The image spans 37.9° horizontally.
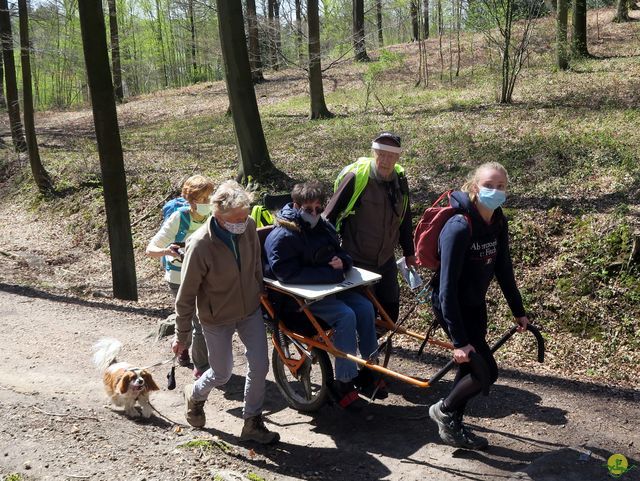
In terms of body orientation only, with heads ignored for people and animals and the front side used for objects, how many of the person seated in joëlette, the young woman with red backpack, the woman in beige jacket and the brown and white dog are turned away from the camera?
0

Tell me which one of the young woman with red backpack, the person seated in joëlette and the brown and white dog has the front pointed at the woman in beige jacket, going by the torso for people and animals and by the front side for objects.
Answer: the brown and white dog

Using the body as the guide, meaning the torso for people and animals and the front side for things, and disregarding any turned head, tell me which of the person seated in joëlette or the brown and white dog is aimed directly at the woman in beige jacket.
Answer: the brown and white dog

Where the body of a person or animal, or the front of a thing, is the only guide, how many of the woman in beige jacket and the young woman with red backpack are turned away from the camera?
0

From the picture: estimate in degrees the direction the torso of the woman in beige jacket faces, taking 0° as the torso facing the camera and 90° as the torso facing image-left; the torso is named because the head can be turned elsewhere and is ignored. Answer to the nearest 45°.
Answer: approximately 315°

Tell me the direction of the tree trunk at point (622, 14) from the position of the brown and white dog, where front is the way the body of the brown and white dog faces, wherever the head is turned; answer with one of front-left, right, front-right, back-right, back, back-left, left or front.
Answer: left

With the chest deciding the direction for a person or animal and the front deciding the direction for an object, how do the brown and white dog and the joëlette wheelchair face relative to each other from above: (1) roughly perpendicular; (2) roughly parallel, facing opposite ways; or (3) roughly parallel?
roughly parallel

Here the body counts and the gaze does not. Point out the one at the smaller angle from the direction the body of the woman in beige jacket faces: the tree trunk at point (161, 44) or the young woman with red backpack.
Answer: the young woman with red backpack

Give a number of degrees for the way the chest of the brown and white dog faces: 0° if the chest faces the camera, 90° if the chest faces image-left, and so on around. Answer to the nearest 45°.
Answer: approximately 315°

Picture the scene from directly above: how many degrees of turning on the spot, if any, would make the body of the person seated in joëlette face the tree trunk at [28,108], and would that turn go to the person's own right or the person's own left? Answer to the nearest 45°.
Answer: approximately 180°

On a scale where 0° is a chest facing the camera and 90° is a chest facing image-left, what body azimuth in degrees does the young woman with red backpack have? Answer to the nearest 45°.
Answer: approximately 315°

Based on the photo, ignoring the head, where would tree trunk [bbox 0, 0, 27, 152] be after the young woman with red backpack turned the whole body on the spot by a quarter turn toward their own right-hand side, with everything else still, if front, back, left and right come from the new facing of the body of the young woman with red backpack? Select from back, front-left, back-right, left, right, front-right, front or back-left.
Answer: right

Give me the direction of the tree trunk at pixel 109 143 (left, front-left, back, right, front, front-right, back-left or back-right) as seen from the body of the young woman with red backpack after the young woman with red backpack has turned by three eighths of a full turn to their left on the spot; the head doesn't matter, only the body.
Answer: front-left

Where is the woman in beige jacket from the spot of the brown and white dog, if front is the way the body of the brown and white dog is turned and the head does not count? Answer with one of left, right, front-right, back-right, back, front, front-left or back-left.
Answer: front
